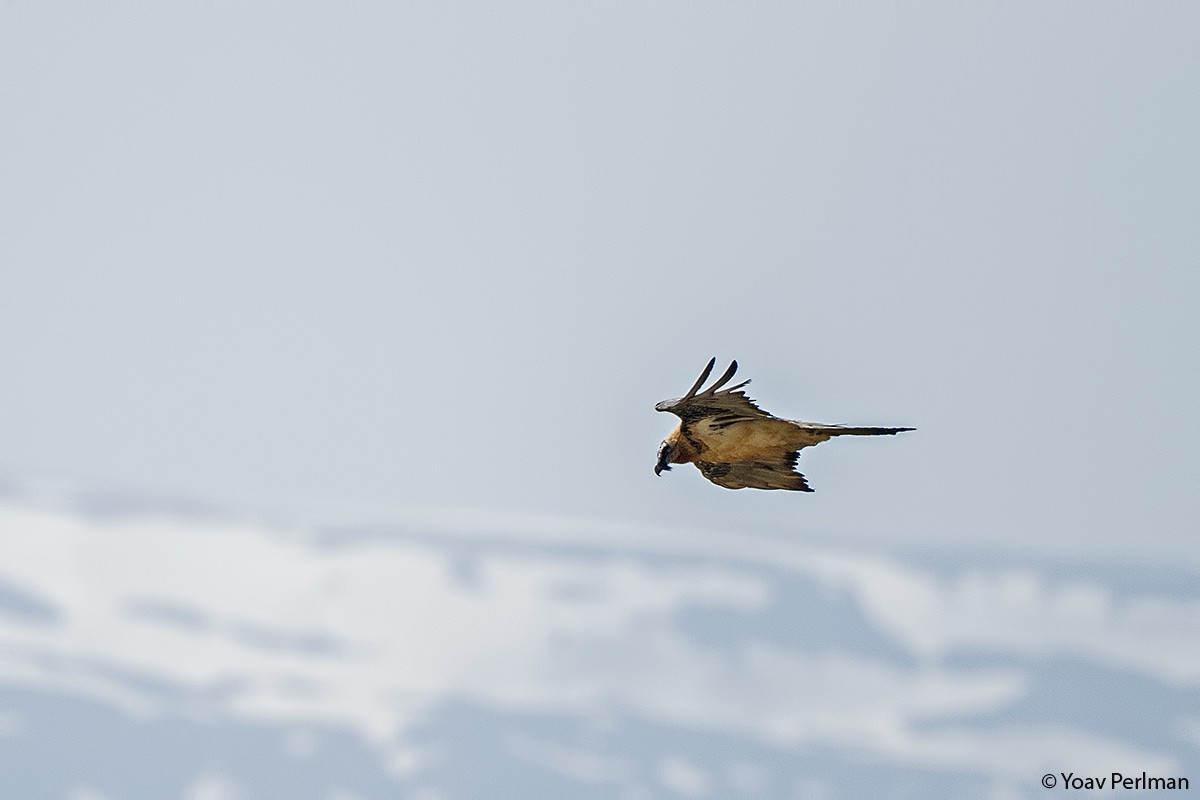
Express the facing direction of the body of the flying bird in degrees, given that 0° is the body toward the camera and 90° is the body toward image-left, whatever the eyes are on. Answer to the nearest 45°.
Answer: approximately 90°
